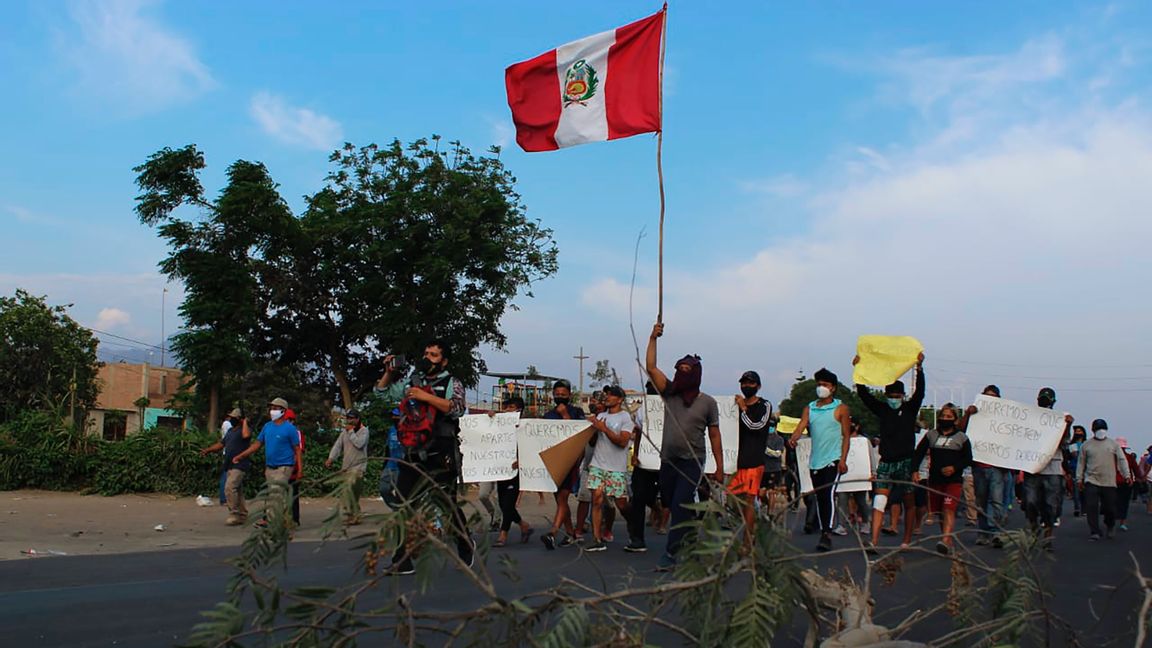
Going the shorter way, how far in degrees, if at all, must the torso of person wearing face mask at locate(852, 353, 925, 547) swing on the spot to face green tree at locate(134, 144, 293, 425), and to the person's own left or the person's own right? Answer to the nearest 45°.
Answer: approximately 135° to the person's own right

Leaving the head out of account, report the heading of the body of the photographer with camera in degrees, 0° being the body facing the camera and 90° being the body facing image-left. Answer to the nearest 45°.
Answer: approximately 45°

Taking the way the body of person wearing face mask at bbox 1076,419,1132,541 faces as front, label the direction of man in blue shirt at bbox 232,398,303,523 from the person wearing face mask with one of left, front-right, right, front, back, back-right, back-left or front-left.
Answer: front-right

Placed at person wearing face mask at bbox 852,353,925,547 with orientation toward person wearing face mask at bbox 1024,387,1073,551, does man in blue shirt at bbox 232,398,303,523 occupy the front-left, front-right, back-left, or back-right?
back-left

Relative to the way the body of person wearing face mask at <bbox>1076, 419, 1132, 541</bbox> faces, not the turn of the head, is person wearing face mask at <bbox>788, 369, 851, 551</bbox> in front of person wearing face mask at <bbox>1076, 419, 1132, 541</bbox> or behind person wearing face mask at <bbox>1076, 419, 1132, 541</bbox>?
in front

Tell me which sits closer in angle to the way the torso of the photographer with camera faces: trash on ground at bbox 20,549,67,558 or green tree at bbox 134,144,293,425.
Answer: the trash on ground

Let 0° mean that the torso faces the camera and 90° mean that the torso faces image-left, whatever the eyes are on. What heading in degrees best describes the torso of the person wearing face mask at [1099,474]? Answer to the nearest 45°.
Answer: approximately 0°

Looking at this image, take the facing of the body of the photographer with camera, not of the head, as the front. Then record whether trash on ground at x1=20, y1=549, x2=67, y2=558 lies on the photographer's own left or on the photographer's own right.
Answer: on the photographer's own right

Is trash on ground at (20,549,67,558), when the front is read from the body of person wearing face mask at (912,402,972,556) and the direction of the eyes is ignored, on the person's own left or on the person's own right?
on the person's own right
